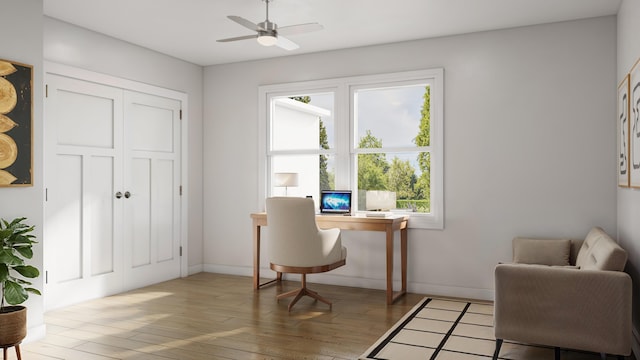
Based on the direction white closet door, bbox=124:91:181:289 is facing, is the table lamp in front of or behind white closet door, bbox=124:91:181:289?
in front

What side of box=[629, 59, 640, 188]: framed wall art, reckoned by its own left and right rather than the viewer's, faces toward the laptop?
front

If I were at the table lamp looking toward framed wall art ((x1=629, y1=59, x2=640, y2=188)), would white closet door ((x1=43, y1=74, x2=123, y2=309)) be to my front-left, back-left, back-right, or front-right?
back-right

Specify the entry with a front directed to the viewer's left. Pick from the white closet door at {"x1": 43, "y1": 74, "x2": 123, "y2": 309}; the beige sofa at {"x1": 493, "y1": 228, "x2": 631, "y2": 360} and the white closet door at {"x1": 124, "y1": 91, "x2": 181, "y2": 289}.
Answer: the beige sofa

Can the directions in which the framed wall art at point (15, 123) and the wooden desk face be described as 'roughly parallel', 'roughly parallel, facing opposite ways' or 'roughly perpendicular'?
roughly perpendicular

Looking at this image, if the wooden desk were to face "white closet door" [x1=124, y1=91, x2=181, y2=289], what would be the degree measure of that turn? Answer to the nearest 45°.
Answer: approximately 90° to its right

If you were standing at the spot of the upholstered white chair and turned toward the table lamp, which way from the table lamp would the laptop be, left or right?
right

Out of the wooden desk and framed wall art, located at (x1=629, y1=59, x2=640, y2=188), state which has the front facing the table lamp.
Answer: the framed wall art

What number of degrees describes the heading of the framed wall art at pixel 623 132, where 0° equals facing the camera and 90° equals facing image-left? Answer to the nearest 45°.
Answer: approximately 90°

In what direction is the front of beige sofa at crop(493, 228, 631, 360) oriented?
to the viewer's left

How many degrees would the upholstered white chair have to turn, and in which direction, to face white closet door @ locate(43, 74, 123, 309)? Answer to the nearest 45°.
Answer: approximately 135° to its left

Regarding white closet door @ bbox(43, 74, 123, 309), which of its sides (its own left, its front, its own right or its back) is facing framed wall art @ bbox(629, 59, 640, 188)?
front

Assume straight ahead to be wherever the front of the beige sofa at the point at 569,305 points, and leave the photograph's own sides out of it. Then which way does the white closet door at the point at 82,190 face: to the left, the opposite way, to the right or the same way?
the opposite way

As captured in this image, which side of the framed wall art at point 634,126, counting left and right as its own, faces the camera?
left

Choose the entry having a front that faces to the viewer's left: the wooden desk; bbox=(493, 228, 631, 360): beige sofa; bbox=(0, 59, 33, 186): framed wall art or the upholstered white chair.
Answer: the beige sofa

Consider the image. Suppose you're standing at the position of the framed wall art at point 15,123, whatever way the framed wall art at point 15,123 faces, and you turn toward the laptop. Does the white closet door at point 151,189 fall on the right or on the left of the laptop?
left

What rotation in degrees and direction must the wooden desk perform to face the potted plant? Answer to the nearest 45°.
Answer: approximately 45° to its right
